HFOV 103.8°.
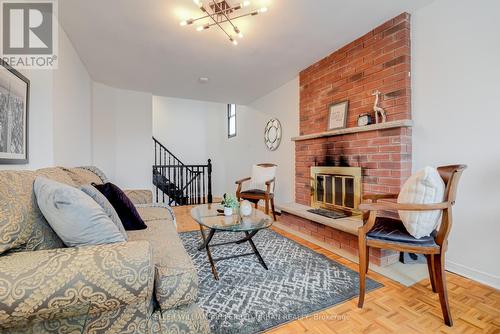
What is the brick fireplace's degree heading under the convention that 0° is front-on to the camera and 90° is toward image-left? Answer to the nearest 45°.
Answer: approximately 45°

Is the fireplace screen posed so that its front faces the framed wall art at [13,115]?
yes

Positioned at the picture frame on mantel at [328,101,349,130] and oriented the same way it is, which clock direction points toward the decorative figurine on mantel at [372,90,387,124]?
The decorative figurine on mantel is roughly at 9 o'clock from the picture frame on mantel.

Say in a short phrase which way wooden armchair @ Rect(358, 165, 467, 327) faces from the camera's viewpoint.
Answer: facing to the left of the viewer

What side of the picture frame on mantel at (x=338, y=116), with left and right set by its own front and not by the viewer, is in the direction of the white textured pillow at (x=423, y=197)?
left

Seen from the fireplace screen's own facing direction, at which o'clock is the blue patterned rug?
The blue patterned rug is roughly at 11 o'clock from the fireplace screen.

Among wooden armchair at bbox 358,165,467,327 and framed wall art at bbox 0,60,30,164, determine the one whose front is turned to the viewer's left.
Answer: the wooden armchair

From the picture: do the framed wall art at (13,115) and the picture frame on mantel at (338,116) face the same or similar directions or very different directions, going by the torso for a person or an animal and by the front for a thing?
very different directions

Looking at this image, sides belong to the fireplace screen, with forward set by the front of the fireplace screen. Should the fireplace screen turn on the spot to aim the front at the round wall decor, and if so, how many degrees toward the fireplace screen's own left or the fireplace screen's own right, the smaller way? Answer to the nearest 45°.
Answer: approximately 90° to the fireplace screen's own right

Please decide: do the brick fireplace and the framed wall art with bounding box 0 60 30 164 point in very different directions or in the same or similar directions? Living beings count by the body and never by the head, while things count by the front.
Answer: very different directions

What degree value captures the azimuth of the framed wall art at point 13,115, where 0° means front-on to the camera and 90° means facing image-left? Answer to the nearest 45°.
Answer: approximately 315°

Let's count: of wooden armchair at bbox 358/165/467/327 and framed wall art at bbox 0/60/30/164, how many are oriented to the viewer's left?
1
